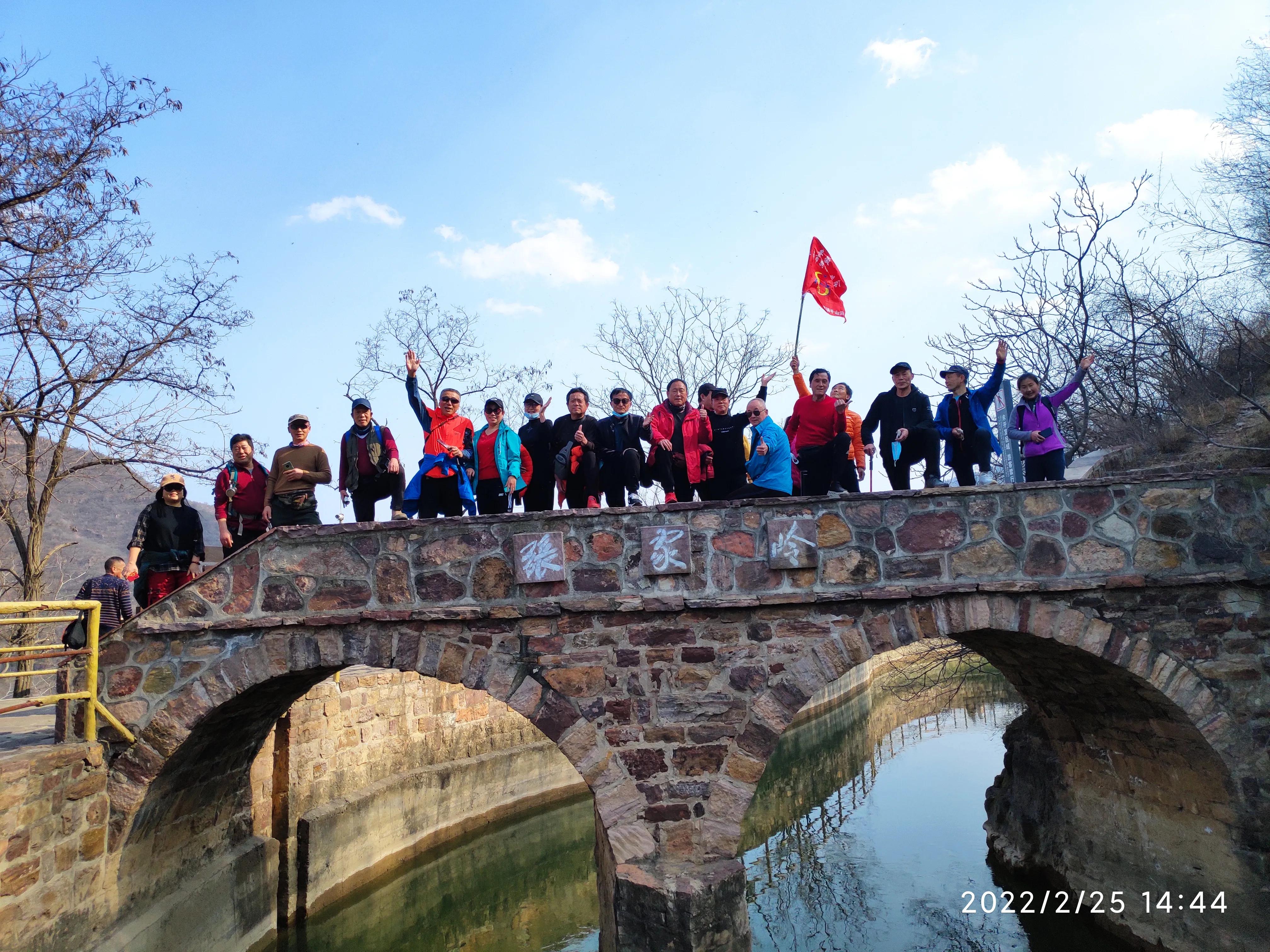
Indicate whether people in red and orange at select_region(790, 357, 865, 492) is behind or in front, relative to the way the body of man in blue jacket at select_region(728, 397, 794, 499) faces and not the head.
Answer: behind

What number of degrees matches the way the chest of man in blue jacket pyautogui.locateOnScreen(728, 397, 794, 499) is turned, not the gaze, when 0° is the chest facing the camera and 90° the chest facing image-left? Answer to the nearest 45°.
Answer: approximately 45°

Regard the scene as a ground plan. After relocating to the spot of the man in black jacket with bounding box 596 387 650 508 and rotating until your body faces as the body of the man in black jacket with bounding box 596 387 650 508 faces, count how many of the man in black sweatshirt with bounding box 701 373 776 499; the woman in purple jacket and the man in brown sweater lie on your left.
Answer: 2

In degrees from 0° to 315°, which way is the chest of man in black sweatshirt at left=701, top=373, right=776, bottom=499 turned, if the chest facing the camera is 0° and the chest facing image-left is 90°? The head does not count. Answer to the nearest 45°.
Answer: approximately 0°

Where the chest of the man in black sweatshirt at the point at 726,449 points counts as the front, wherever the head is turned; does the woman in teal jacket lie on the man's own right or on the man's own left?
on the man's own right

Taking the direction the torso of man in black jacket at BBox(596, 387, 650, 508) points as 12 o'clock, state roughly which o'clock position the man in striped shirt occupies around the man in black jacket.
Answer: The man in striped shirt is roughly at 3 o'clock from the man in black jacket.

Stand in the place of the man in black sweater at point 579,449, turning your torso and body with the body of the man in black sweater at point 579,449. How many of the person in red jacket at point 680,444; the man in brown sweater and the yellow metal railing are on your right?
2
